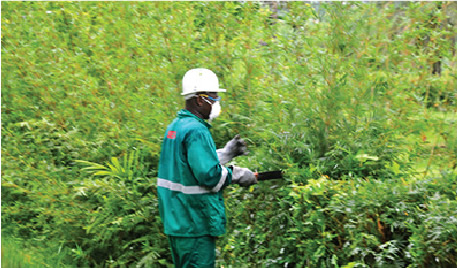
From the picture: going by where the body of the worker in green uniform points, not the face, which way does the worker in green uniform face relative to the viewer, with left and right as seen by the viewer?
facing away from the viewer and to the right of the viewer

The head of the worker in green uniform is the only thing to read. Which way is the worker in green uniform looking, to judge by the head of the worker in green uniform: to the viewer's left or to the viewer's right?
to the viewer's right
